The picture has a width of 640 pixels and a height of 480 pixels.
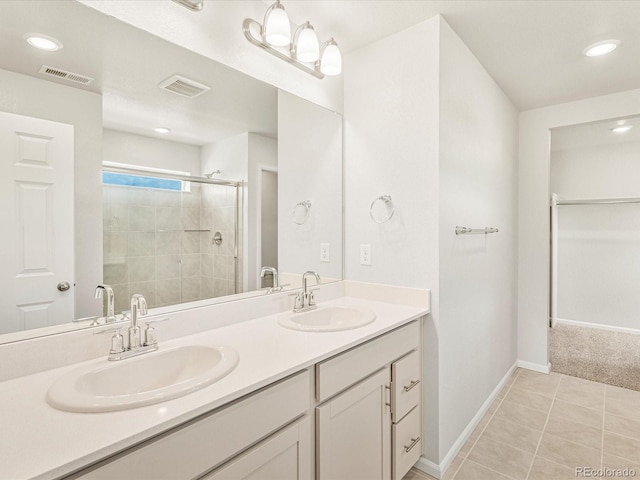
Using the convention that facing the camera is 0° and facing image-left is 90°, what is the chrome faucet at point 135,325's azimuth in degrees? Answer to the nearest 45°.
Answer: approximately 315°

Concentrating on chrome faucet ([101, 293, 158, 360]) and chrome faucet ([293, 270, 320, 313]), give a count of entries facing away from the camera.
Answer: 0

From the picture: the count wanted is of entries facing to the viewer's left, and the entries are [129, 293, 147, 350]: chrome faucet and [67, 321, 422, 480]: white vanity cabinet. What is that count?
0

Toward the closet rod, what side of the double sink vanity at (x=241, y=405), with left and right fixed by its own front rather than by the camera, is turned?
left

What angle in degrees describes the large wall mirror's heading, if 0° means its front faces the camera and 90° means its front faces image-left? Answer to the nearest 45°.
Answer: approximately 315°
